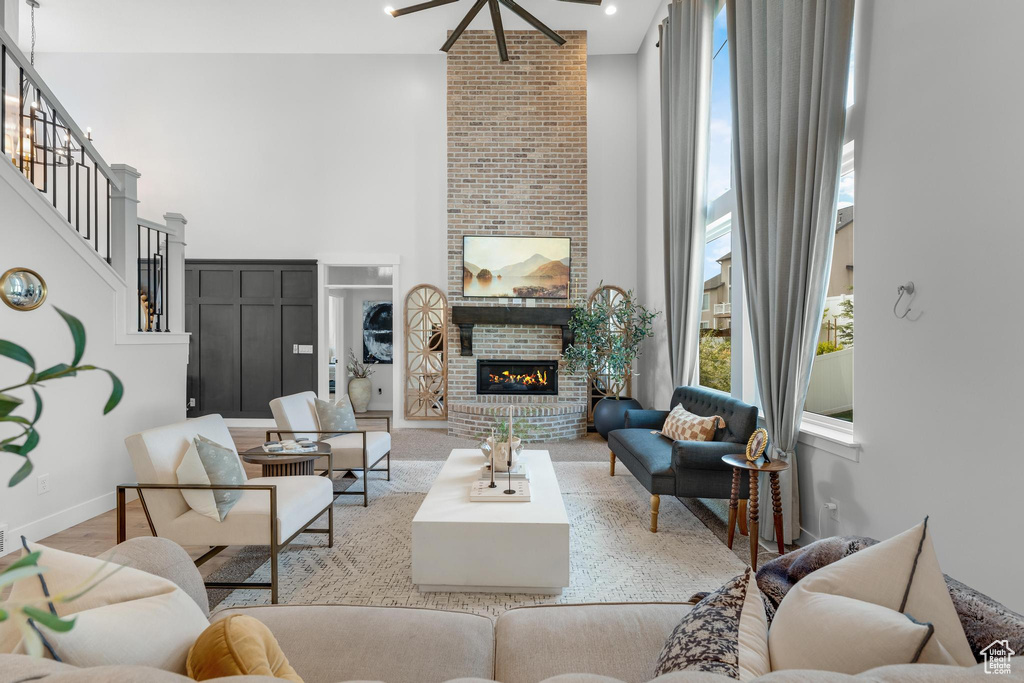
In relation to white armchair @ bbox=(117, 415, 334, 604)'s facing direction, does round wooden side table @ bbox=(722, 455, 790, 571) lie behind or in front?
in front

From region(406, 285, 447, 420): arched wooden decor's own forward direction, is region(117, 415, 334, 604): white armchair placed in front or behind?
in front

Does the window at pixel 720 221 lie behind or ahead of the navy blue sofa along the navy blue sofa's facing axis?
behind

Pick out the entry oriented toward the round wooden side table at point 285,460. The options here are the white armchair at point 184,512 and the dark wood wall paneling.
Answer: the dark wood wall paneling

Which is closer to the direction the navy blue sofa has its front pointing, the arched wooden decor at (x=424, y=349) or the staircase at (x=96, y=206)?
the staircase

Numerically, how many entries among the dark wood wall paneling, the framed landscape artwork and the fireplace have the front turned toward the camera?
3

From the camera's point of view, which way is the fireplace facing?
toward the camera

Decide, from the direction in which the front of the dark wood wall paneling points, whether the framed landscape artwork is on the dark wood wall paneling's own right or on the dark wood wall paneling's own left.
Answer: on the dark wood wall paneling's own left

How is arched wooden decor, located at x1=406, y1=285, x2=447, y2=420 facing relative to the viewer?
toward the camera

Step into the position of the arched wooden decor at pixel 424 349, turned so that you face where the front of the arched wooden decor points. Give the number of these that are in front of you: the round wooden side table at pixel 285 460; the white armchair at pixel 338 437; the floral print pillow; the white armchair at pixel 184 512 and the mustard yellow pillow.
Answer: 5

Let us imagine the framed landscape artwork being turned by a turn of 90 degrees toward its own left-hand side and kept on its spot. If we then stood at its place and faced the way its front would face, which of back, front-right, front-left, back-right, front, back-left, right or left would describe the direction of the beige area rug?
right
